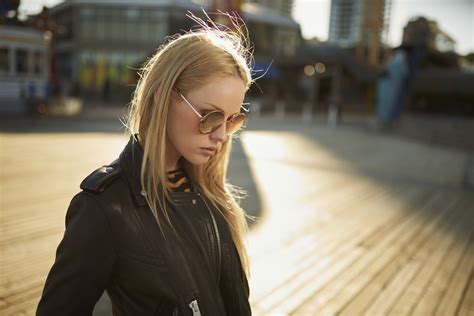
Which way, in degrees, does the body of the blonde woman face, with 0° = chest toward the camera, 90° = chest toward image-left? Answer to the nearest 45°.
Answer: approximately 315°

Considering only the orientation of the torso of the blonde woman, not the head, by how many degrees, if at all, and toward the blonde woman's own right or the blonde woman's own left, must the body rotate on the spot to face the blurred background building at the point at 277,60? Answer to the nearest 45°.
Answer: approximately 135° to the blonde woman's own left

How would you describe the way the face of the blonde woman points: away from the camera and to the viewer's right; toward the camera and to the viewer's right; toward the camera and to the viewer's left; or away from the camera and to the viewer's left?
toward the camera and to the viewer's right
